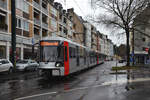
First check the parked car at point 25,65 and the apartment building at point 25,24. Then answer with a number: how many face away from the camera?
0

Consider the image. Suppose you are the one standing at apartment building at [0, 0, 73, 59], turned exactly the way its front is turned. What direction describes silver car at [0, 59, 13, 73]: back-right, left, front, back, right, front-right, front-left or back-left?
front-right

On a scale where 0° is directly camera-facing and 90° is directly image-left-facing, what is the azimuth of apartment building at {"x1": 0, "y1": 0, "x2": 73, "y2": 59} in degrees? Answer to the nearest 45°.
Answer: approximately 315°

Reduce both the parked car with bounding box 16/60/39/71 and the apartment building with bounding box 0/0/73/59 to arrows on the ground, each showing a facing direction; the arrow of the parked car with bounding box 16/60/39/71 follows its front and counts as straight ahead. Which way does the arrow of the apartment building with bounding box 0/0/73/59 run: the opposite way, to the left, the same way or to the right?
to the left

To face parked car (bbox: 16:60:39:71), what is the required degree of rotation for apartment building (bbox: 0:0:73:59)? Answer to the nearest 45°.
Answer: approximately 45° to its right

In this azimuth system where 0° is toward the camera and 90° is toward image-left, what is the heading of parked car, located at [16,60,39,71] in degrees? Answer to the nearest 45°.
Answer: approximately 45°
